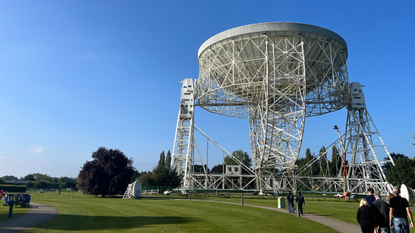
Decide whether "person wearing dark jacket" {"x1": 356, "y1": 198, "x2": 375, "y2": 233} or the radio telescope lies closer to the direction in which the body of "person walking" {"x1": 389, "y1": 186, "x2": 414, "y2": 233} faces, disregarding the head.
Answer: the radio telescope

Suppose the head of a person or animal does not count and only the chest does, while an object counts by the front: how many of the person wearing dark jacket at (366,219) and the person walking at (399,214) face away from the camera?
2

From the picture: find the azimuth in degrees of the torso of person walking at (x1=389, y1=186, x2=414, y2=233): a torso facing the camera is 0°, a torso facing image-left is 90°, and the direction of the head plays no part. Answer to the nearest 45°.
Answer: approximately 180°

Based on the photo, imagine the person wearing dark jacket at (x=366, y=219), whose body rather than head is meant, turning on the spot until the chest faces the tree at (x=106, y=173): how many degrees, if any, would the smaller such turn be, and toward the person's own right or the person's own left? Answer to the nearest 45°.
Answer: approximately 45° to the person's own left

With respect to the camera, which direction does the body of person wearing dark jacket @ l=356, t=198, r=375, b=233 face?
away from the camera

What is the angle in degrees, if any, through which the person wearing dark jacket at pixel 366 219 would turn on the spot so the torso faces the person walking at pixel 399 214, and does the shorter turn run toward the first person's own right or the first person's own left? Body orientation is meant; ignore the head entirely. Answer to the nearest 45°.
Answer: approximately 45° to the first person's own right

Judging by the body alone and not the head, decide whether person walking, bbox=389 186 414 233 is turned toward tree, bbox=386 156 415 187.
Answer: yes

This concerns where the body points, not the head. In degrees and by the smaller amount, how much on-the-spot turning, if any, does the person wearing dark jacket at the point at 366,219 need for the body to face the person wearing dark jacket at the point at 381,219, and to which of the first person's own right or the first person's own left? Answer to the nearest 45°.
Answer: approximately 45° to the first person's own right

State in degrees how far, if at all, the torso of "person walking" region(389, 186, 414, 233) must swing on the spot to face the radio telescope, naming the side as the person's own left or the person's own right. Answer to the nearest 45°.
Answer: approximately 45° to the person's own left
